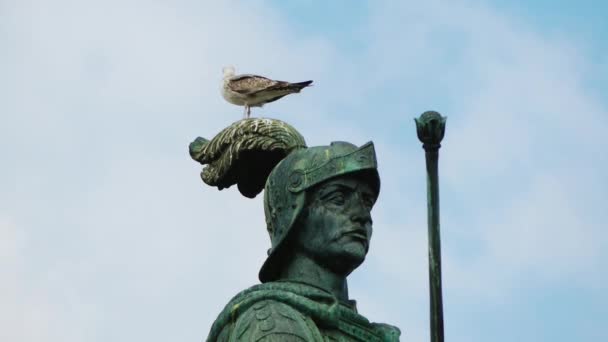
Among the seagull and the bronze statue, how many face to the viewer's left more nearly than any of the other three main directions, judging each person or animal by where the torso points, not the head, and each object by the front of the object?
1

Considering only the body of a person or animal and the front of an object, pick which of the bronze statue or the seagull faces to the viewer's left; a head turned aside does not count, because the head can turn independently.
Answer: the seagull

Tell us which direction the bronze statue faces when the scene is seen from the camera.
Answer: facing the viewer and to the right of the viewer

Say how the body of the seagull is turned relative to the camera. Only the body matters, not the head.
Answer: to the viewer's left
